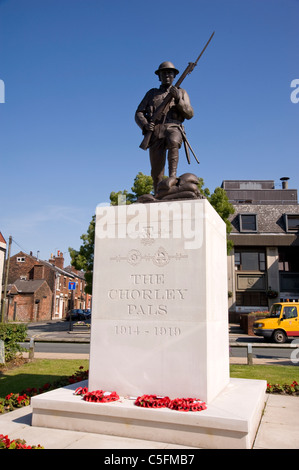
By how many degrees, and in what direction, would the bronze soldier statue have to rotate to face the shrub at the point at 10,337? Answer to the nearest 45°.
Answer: approximately 135° to its right

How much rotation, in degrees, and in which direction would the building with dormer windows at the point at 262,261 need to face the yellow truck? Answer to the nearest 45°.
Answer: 0° — it already faces it

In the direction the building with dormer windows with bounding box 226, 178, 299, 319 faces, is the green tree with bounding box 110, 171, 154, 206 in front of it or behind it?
in front

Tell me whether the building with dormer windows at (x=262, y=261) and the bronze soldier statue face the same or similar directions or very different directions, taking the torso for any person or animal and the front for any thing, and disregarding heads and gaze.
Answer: same or similar directions

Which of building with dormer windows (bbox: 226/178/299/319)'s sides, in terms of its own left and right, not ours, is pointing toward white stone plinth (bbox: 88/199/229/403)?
front

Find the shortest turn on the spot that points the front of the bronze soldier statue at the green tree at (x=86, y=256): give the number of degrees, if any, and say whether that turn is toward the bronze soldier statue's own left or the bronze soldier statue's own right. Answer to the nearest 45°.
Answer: approximately 180°

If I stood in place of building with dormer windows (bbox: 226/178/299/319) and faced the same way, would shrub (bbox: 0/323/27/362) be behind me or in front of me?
in front

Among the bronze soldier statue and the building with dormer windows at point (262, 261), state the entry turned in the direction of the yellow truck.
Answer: the building with dormer windows

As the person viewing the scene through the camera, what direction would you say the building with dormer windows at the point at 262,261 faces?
facing the viewer

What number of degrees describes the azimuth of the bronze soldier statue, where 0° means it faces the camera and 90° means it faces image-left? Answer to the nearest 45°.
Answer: approximately 0°

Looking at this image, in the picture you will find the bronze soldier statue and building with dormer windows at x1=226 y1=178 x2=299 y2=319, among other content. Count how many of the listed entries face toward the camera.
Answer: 2
